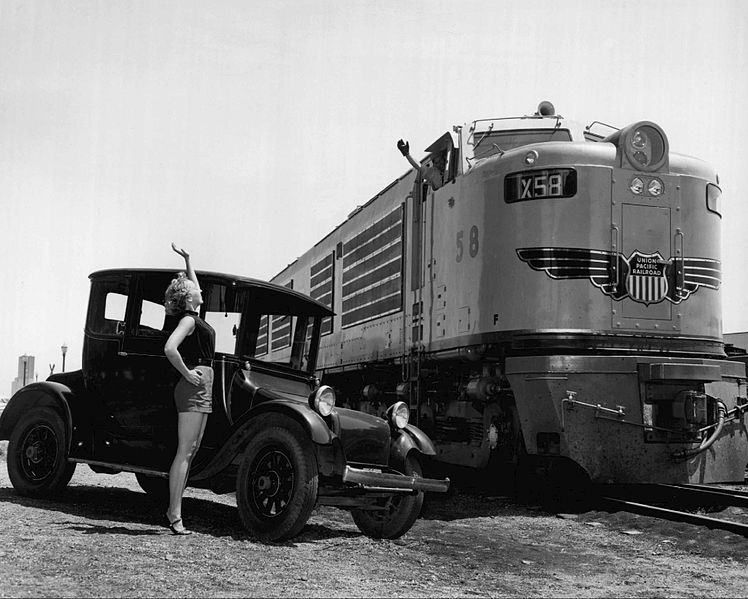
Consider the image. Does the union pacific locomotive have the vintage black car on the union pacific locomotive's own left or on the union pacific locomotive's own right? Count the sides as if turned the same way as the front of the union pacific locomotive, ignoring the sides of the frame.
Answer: on the union pacific locomotive's own right

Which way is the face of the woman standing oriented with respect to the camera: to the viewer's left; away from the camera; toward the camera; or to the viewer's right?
to the viewer's right

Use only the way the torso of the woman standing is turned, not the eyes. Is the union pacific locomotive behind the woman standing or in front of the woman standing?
in front

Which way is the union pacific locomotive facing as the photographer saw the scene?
facing the viewer and to the right of the viewer

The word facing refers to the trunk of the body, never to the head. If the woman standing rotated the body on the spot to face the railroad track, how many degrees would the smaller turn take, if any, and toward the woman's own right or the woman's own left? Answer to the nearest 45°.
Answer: approximately 45° to the woman's own left

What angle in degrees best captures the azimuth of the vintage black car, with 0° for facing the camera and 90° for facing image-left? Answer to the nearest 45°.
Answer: approximately 315°

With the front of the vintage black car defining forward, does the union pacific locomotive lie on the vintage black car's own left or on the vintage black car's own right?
on the vintage black car's own left

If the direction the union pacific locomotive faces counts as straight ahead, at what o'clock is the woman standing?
The woman standing is roughly at 3 o'clock from the union pacific locomotive.

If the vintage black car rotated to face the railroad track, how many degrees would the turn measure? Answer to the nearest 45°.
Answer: approximately 45° to its left

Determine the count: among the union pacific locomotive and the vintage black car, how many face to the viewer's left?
0

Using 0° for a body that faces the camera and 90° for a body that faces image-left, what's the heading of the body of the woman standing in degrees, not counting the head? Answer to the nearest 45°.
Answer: approximately 270°

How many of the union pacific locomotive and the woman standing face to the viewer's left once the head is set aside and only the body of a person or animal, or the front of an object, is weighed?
0
